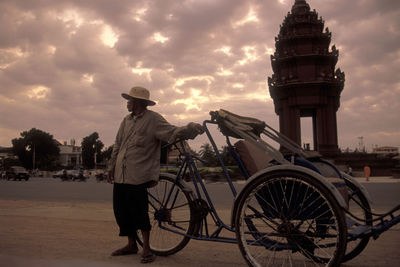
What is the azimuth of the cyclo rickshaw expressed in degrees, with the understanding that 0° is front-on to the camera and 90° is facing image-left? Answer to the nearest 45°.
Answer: approximately 315°

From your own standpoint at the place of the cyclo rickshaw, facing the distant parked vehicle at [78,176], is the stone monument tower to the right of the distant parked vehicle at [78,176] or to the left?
right

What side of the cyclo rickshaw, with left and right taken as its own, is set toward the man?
back

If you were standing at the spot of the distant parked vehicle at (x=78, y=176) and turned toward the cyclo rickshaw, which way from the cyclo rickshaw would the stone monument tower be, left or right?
left

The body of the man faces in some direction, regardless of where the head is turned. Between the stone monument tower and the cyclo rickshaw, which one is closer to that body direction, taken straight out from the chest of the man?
the cyclo rickshaw

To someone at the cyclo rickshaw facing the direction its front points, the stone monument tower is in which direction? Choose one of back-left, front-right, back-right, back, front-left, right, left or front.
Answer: back-left
